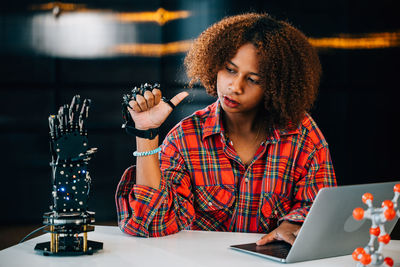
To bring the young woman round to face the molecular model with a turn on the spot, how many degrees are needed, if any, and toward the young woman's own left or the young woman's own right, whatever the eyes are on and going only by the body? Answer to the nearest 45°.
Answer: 0° — they already face it

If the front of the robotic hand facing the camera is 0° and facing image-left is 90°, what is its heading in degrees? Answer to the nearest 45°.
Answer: approximately 0°

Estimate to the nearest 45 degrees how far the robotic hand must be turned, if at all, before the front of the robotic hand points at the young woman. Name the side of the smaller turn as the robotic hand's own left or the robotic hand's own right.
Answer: approximately 135° to the robotic hand's own left

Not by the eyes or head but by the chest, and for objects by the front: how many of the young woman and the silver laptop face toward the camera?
1

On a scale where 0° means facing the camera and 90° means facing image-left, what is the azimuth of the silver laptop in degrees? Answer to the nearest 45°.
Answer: approximately 135°

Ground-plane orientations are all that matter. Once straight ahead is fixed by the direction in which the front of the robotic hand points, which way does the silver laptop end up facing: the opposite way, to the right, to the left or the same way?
the opposite way

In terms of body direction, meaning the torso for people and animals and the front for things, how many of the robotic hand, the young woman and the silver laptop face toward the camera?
2

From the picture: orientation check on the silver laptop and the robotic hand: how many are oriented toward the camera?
1
